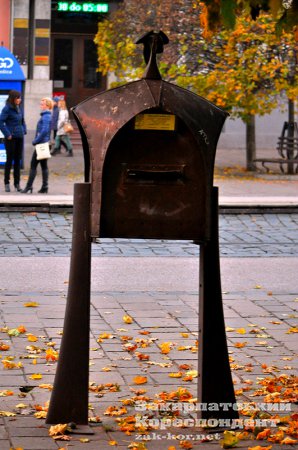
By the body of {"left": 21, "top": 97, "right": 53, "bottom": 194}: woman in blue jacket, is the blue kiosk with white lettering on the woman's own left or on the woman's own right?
on the woman's own right

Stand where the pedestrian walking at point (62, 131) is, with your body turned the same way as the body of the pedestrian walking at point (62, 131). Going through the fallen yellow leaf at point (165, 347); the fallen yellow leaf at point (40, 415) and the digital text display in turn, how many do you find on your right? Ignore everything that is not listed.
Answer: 1

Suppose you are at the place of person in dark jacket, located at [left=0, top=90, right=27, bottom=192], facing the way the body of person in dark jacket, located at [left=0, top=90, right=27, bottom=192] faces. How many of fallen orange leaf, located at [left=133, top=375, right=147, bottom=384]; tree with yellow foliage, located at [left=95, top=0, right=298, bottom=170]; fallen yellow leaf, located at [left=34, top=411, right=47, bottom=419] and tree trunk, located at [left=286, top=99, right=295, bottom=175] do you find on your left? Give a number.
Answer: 2

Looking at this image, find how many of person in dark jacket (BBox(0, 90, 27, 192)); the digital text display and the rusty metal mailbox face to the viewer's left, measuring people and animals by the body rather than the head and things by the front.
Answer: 0

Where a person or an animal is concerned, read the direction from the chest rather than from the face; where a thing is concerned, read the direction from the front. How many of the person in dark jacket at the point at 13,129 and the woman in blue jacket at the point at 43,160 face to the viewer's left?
1

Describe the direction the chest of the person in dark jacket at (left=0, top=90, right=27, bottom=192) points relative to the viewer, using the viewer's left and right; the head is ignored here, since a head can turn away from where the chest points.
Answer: facing the viewer and to the right of the viewer

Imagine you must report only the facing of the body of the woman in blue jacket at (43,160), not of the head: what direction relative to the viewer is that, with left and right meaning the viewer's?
facing to the left of the viewer

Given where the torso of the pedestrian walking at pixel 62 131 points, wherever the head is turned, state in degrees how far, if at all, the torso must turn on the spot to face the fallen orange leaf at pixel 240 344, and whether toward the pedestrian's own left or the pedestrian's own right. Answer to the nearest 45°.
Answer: approximately 90° to the pedestrian's own left

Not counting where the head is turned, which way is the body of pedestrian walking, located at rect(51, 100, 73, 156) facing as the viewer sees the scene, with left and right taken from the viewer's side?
facing to the left of the viewer

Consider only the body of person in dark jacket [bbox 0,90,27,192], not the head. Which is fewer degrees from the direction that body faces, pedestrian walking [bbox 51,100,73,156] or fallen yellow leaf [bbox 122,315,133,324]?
the fallen yellow leaf

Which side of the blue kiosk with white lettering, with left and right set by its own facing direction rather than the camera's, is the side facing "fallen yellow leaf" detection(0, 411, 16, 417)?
front
